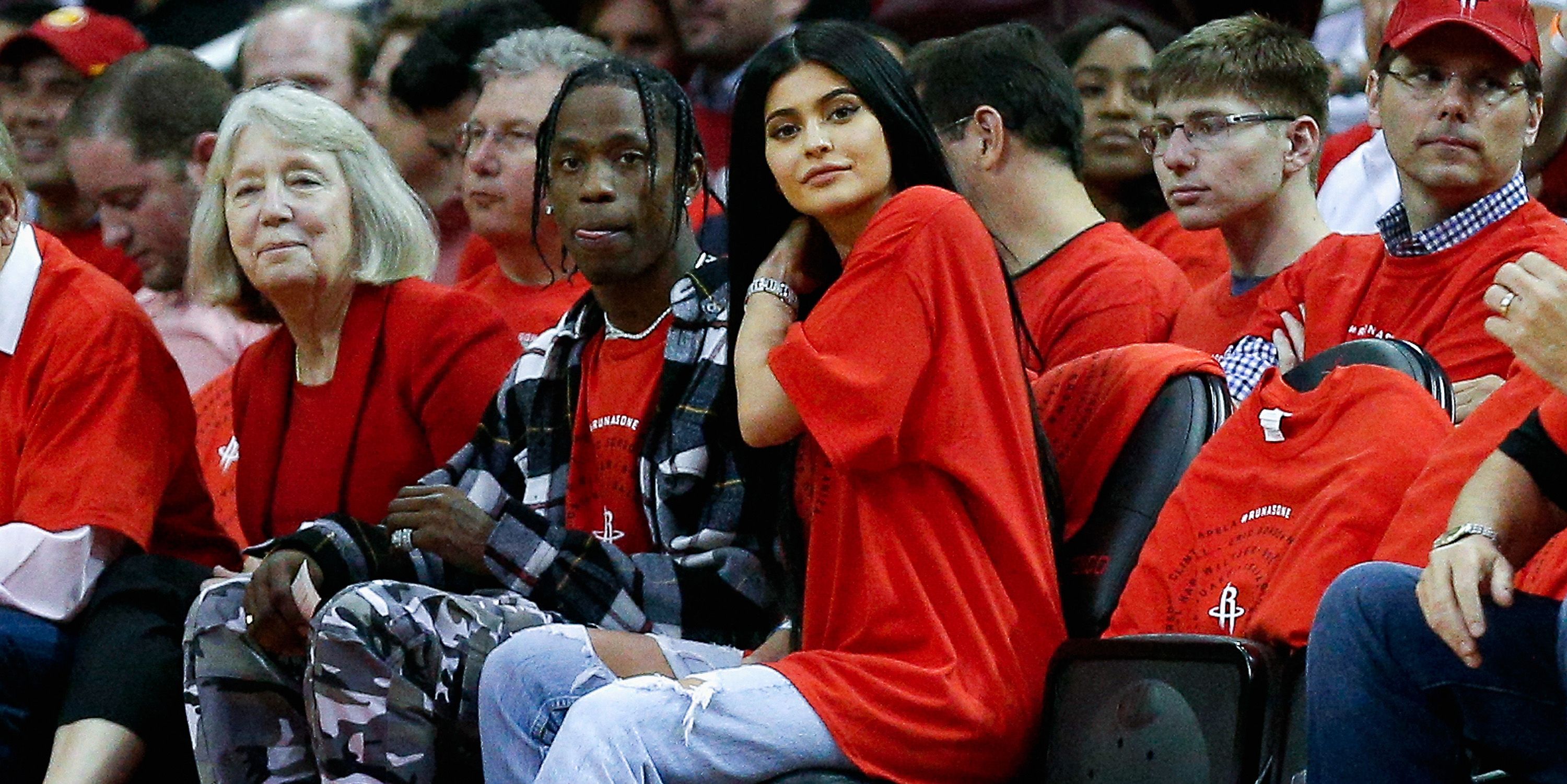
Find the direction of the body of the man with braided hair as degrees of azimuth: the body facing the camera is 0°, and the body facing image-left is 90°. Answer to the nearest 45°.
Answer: approximately 45°

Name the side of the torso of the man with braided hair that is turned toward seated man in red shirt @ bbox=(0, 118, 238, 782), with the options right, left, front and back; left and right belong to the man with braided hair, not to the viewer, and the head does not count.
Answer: right

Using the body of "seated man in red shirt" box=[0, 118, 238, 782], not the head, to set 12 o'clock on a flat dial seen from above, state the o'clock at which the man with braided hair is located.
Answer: The man with braided hair is roughly at 9 o'clock from the seated man in red shirt.

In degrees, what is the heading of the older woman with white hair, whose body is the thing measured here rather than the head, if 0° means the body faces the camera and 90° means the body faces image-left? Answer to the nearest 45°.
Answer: approximately 45°

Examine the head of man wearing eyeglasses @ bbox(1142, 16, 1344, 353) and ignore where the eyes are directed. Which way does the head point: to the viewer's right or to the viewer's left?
to the viewer's left

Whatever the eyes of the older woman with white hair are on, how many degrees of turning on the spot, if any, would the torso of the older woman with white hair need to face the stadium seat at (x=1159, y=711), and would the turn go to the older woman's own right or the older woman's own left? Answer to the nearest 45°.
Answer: approximately 90° to the older woman's own left

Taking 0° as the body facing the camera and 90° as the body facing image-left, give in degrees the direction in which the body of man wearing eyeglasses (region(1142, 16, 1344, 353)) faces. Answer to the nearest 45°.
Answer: approximately 45°

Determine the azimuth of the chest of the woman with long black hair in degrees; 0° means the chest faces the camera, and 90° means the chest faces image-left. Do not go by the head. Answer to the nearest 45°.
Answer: approximately 90°
